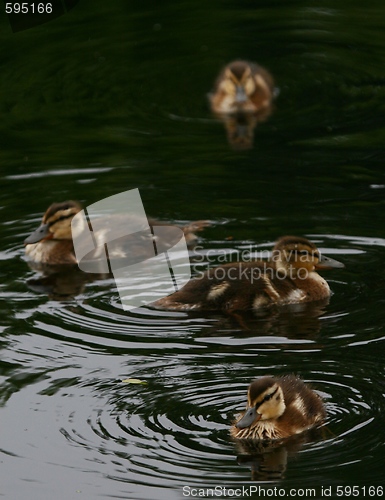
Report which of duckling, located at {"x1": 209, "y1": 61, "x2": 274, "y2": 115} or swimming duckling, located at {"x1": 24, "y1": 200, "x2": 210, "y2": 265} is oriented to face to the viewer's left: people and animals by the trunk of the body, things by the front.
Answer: the swimming duckling

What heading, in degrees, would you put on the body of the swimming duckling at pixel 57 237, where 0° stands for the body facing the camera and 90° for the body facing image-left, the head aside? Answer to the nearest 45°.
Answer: approximately 90°

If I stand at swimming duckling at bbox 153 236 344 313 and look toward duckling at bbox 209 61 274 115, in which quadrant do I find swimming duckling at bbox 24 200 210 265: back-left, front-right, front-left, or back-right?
front-left

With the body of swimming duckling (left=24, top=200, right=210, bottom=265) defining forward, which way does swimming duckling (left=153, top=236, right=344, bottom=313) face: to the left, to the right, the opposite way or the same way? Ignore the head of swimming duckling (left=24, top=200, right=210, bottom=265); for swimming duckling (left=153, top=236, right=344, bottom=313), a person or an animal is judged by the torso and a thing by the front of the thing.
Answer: the opposite way

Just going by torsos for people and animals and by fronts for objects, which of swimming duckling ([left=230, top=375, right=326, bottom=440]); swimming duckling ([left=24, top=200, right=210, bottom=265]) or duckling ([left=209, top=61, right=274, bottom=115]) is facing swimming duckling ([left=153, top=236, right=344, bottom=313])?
the duckling

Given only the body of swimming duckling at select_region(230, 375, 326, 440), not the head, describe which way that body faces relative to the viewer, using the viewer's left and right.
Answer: facing the viewer and to the left of the viewer

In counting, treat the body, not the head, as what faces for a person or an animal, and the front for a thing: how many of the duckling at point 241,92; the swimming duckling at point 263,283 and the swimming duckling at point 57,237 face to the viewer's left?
1

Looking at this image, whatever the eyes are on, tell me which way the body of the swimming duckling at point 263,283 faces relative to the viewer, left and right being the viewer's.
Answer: facing to the right of the viewer

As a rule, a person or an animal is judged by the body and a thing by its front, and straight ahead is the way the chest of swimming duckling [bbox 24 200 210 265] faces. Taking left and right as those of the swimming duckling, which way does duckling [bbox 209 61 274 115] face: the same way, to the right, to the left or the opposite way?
to the left

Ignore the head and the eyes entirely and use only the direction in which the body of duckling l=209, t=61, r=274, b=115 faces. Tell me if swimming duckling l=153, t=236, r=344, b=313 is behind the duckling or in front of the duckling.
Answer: in front

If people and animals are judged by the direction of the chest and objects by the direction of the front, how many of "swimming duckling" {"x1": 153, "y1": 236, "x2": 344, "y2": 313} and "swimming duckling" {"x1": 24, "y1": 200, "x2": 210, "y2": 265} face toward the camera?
0

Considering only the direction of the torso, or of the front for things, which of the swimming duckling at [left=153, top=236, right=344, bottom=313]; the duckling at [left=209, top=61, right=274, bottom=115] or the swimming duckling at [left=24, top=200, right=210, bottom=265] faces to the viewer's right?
the swimming duckling at [left=153, top=236, right=344, bottom=313]

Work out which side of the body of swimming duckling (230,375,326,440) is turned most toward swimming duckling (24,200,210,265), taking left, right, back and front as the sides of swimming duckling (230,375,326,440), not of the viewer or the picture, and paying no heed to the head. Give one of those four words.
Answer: right

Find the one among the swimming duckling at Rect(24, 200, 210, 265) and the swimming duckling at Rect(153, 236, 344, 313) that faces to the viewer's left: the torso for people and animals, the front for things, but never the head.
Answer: the swimming duckling at Rect(24, 200, 210, 265)

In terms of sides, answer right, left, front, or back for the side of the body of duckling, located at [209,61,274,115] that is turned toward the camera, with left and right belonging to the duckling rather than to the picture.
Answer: front

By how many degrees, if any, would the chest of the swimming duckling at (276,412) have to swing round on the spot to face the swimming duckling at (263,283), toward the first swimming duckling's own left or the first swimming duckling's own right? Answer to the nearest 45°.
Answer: approximately 135° to the first swimming duckling's own right

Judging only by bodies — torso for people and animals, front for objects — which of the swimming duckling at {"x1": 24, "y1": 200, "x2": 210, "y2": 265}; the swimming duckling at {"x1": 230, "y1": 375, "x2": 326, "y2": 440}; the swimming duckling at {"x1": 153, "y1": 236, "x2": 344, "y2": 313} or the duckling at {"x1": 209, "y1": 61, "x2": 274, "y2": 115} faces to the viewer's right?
the swimming duckling at {"x1": 153, "y1": 236, "x2": 344, "y2": 313}
